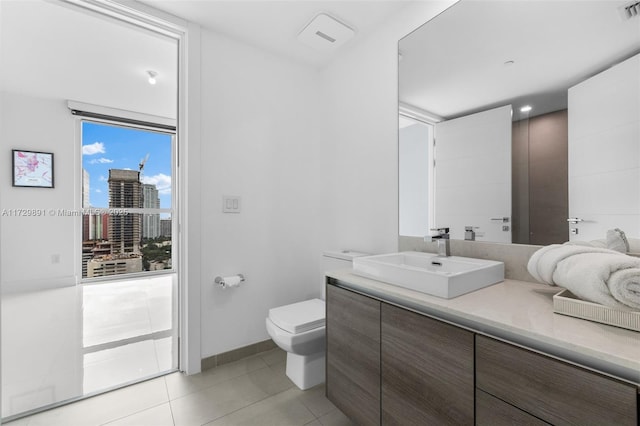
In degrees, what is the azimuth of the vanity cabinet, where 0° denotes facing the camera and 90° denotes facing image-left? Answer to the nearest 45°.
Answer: approximately 45°

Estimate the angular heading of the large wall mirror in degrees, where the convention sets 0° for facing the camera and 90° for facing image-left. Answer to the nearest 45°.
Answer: approximately 45°

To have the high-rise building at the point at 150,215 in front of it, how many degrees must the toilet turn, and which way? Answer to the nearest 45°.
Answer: approximately 90° to its right

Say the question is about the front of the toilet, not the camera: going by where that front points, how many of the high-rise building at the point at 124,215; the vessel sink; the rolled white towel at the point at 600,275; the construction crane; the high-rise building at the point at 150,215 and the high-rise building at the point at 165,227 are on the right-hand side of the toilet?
4

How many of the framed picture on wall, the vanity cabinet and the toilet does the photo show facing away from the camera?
0

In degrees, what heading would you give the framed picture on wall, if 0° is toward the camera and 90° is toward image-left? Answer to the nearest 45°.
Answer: approximately 315°

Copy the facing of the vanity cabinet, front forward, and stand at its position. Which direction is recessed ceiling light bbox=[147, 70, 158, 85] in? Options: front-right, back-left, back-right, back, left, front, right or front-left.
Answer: front-right

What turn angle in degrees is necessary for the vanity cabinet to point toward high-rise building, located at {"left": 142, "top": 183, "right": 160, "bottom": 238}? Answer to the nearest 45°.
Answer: approximately 45° to its right

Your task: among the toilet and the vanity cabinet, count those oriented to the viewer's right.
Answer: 0
